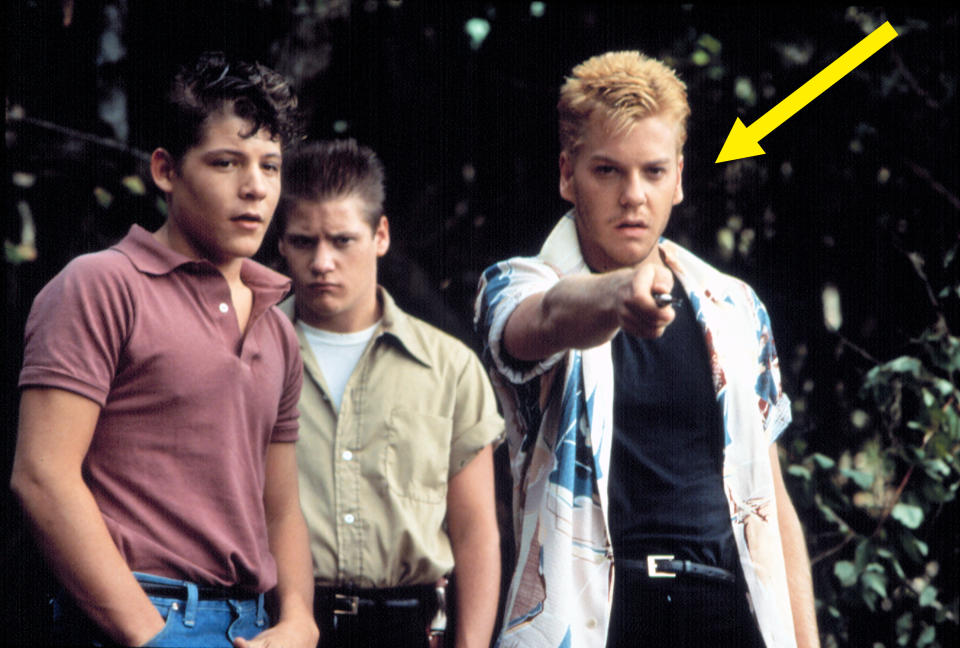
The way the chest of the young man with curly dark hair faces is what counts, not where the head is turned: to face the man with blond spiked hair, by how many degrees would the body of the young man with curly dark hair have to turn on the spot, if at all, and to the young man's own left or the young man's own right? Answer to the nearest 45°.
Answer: approximately 45° to the young man's own left

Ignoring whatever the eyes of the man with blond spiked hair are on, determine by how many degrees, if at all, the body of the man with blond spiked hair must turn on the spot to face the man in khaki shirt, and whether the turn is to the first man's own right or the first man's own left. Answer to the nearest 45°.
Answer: approximately 135° to the first man's own right

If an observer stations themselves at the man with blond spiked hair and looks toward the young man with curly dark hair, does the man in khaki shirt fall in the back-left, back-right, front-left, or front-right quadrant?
front-right

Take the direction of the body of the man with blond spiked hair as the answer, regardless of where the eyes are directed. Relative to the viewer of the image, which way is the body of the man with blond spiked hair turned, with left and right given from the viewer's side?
facing the viewer

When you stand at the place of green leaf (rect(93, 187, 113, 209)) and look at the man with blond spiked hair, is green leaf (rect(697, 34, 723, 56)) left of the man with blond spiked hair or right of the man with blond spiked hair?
left

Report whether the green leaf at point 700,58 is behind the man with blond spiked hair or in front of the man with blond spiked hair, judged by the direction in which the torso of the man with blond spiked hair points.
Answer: behind

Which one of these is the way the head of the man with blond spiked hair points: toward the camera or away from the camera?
toward the camera

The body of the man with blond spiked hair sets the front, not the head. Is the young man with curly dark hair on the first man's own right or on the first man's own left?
on the first man's own right

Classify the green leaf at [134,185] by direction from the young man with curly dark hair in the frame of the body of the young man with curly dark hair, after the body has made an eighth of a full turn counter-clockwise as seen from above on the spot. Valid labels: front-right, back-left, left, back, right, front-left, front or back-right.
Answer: left

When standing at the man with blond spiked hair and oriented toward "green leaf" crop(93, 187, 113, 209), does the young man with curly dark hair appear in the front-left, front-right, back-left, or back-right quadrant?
front-left

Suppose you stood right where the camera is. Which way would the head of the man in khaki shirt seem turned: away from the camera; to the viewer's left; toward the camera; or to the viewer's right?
toward the camera

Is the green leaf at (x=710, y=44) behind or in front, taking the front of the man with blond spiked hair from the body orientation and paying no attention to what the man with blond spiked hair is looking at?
behind

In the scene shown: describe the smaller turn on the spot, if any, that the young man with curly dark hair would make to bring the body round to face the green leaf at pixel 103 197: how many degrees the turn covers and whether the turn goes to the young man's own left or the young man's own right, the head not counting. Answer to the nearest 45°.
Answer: approximately 135° to the young man's own left

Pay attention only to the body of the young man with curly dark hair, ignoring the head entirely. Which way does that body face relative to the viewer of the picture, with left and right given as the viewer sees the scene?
facing the viewer and to the right of the viewer

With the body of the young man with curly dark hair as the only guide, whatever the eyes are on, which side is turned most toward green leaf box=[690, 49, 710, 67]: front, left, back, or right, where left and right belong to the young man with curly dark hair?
left

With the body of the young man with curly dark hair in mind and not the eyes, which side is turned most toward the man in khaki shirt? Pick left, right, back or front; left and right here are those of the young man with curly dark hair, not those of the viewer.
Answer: left
